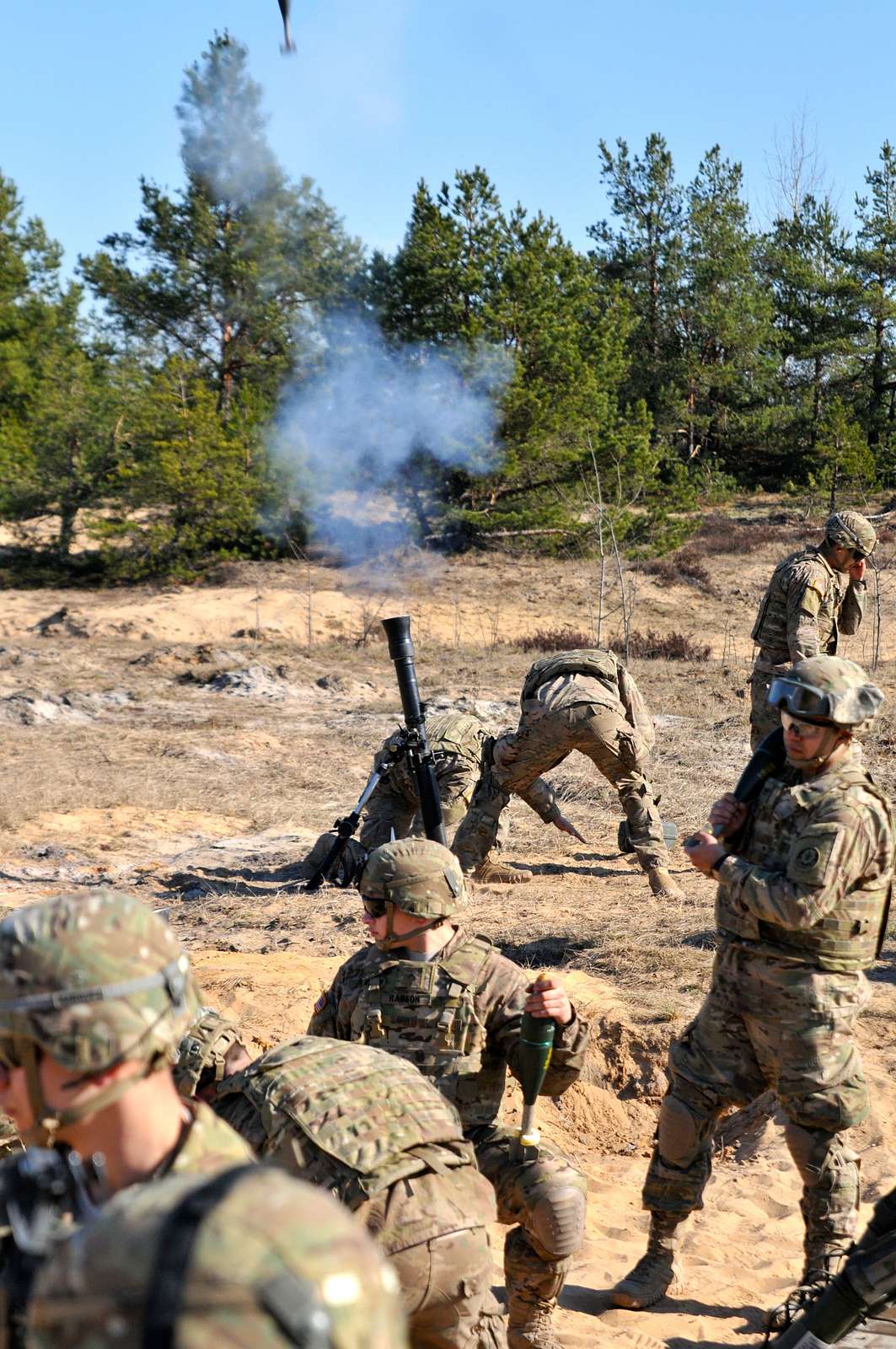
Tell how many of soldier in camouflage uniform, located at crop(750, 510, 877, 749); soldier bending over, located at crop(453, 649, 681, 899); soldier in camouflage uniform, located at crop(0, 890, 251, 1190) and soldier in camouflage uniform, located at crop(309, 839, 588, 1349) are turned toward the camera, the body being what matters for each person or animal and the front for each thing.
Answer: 1

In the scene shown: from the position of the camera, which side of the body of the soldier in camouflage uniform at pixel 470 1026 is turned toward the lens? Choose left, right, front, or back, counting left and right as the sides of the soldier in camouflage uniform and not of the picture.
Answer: front

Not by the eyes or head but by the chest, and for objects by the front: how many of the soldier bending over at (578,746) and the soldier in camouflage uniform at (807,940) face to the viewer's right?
0

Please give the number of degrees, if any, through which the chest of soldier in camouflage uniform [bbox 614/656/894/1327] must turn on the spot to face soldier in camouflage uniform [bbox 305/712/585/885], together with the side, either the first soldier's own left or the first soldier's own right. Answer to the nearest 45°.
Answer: approximately 90° to the first soldier's own right

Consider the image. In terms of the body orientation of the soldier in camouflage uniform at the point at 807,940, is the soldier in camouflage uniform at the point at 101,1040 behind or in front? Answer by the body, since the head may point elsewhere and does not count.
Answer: in front

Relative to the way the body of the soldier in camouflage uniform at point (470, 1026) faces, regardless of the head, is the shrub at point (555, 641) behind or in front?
behind

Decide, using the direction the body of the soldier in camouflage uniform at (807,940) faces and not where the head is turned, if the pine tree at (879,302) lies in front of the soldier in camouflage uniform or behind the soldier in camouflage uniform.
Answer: behind

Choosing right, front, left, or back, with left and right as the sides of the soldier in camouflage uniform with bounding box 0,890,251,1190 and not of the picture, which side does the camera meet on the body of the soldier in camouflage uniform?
left

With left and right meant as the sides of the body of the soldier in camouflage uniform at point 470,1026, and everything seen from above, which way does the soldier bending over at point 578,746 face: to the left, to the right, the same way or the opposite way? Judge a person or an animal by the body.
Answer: the opposite way

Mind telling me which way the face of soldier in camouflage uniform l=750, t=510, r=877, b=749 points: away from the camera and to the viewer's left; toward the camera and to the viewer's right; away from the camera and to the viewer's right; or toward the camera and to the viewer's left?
toward the camera and to the viewer's right

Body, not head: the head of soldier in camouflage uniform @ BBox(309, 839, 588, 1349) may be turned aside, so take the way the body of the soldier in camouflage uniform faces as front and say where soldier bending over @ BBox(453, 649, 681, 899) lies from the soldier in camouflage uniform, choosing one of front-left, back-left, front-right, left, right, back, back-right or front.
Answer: back
